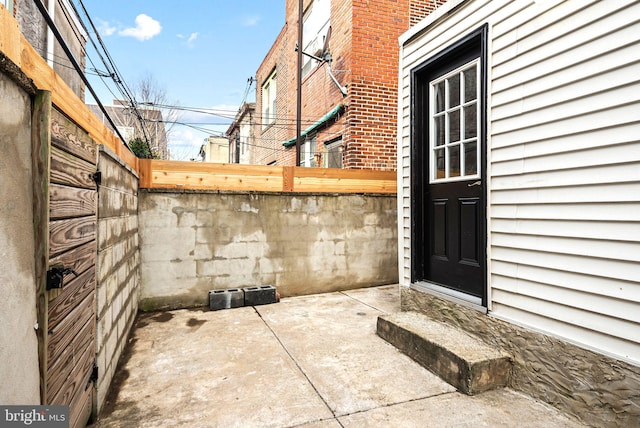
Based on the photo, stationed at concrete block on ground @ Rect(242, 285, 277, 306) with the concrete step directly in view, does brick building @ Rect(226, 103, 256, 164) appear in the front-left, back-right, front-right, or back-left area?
back-left

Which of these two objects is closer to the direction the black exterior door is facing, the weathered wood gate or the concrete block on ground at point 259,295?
the weathered wood gate

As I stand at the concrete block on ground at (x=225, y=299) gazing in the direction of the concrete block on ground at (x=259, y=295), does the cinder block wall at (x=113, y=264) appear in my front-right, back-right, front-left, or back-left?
back-right

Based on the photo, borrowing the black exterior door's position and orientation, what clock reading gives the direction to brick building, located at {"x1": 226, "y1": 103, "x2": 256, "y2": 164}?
The brick building is roughly at 3 o'clock from the black exterior door.

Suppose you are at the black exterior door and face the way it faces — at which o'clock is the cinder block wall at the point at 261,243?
The cinder block wall is roughly at 2 o'clock from the black exterior door.

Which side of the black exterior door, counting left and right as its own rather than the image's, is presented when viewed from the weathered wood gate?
front

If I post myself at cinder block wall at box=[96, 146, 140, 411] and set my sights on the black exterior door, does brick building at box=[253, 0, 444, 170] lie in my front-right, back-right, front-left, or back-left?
front-left

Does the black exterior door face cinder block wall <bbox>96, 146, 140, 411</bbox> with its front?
yes

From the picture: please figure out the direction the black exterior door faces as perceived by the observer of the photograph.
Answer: facing the viewer and to the left of the viewer

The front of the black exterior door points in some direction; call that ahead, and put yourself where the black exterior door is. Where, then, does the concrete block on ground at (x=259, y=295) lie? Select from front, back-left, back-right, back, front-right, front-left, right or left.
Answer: front-right

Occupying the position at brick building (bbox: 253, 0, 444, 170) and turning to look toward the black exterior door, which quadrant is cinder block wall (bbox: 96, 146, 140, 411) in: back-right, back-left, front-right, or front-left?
front-right

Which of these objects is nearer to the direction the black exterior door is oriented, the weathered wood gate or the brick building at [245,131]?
the weathered wood gate

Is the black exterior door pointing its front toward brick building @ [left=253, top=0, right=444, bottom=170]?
no

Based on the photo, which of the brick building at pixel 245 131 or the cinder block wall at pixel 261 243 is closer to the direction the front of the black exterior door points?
the cinder block wall

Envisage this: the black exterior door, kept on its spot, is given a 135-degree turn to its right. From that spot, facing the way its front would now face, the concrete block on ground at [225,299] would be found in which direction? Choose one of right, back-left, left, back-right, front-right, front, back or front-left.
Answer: left
